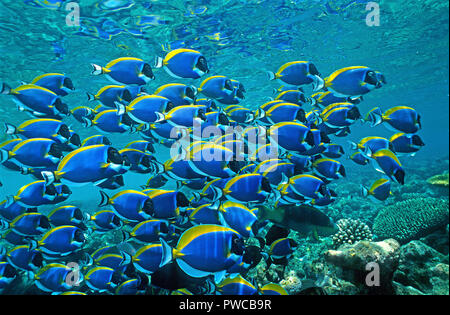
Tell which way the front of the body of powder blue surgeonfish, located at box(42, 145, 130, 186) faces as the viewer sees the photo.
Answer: to the viewer's right

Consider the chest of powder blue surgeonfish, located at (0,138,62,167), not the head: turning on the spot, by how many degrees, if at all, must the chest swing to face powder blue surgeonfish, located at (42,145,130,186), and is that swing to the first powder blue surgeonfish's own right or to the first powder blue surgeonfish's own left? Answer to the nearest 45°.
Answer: approximately 45° to the first powder blue surgeonfish's own right

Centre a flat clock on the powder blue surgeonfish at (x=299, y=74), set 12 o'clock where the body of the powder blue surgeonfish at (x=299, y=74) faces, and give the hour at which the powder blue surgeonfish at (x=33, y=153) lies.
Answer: the powder blue surgeonfish at (x=33, y=153) is roughly at 5 o'clock from the powder blue surgeonfish at (x=299, y=74).

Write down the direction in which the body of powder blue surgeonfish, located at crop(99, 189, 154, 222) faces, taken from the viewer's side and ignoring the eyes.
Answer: to the viewer's right

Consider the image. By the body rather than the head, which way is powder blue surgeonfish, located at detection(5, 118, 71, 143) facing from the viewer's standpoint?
to the viewer's right

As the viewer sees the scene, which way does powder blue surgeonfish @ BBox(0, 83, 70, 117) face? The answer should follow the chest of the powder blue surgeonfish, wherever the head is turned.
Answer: to the viewer's right

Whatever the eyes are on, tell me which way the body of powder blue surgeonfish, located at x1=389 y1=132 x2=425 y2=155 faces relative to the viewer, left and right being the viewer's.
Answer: facing to the right of the viewer

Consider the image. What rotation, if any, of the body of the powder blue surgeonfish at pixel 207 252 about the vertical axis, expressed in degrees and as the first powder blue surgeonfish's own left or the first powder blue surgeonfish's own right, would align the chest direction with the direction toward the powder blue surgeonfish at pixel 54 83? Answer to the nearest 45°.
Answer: approximately 135° to the first powder blue surgeonfish's own left

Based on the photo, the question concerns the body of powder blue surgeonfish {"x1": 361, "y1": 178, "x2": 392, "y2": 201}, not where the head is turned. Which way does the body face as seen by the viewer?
to the viewer's right

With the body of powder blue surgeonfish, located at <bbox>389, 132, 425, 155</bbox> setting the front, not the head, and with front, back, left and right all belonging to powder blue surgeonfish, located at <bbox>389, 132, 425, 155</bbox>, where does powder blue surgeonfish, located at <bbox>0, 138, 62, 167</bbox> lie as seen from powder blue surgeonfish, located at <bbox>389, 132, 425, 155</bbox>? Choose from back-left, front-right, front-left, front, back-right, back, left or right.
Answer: back-right

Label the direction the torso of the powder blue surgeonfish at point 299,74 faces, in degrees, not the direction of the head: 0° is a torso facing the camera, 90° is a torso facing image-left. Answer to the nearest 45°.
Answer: approximately 270°
